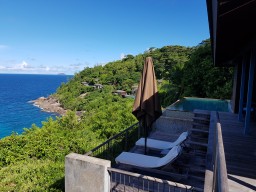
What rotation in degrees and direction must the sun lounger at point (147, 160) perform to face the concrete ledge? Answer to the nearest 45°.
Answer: approximately 45° to its left

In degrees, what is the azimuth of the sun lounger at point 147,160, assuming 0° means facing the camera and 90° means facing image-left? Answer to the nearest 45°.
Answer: approximately 90°

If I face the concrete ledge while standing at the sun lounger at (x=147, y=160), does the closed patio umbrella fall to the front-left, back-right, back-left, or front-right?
back-right

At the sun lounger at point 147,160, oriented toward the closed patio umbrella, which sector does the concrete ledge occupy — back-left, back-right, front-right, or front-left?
back-left
